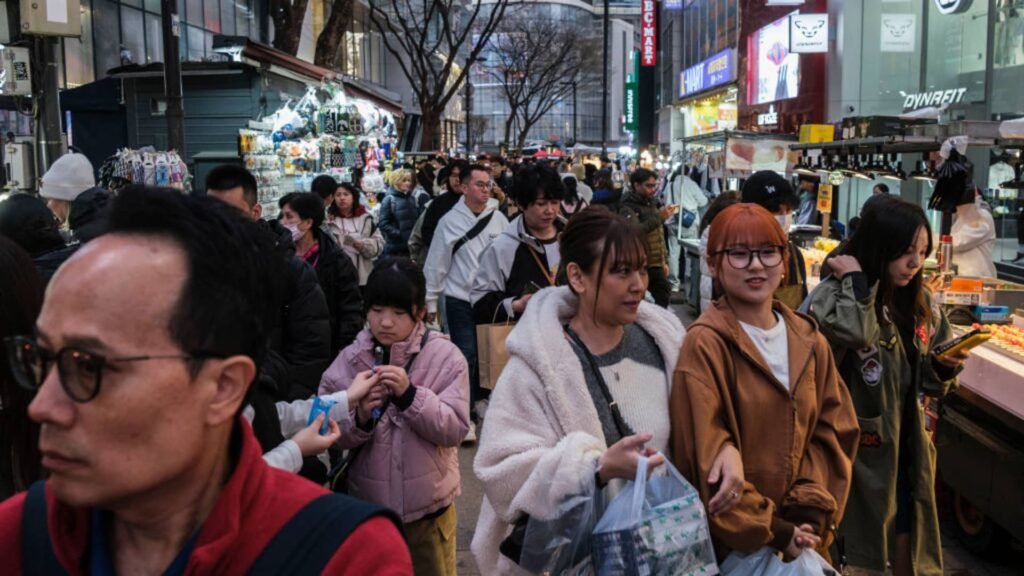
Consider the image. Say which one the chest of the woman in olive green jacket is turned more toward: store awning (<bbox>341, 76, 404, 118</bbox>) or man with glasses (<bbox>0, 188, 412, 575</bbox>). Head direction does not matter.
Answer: the man with glasses

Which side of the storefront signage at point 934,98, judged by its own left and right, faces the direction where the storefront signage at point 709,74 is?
right

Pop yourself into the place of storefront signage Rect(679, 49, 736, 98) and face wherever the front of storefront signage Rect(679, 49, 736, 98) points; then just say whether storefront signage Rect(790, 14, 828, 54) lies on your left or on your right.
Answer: on your left

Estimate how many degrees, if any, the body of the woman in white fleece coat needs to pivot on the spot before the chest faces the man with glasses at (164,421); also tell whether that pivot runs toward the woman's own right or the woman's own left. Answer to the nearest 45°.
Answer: approximately 45° to the woman's own right

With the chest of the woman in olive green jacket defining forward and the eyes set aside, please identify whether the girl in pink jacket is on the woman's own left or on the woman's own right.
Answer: on the woman's own right

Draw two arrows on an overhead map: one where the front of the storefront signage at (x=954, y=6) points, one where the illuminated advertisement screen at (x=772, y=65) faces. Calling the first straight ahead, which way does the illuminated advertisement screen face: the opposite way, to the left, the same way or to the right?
the same way

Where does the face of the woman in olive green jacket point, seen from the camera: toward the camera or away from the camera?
toward the camera

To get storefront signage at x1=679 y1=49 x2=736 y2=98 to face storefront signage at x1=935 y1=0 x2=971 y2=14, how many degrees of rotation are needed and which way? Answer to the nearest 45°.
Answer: approximately 45° to its left

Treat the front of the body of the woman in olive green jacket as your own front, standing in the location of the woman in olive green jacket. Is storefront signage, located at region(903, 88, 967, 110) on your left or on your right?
on your left

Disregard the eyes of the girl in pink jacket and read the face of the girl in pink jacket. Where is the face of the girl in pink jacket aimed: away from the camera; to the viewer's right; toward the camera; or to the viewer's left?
toward the camera

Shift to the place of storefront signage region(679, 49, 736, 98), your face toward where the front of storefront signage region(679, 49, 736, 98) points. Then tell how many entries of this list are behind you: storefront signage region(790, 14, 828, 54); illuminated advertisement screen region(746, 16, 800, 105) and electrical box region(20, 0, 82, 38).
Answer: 0

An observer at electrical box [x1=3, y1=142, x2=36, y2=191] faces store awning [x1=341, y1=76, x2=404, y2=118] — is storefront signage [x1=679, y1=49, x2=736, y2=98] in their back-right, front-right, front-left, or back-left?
front-right

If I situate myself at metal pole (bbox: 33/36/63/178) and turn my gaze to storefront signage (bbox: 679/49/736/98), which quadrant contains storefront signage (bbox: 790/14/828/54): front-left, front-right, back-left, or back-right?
front-right

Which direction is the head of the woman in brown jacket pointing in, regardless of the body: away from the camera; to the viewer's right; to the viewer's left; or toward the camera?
toward the camera

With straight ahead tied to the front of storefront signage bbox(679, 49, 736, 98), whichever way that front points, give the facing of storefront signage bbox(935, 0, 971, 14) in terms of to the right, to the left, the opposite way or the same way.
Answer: the same way

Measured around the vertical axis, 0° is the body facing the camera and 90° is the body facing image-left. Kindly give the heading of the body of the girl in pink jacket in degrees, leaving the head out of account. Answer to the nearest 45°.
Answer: approximately 45°

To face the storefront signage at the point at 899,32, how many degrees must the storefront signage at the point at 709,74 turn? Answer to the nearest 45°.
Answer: approximately 45° to its left
